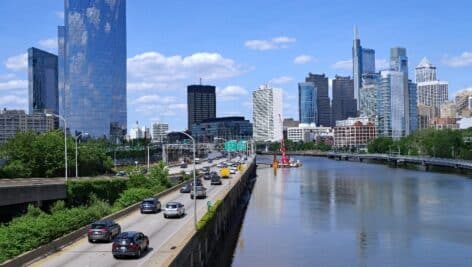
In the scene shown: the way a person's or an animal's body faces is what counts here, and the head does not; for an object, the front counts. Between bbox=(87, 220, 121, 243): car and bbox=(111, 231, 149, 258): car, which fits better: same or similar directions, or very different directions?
same or similar directions

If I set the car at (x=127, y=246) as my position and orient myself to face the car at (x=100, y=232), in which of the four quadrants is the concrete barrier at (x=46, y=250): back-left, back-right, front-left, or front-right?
front-left
